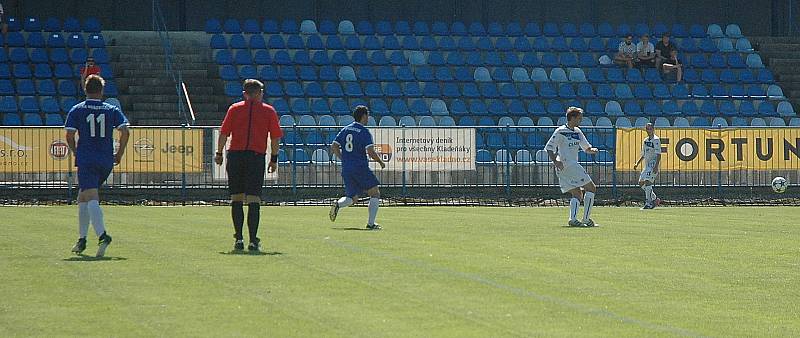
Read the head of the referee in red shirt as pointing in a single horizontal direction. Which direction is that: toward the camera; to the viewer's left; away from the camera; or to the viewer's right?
away from the camera

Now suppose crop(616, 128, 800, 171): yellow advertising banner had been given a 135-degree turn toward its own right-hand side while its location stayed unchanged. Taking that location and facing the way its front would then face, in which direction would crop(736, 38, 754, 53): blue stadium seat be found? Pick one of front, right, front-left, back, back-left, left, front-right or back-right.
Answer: front-right

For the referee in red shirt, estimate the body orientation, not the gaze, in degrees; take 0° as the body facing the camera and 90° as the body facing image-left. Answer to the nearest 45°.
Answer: approximately 180°

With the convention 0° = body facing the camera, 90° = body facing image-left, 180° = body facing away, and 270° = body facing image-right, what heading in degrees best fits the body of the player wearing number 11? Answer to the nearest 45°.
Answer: approximately 180°

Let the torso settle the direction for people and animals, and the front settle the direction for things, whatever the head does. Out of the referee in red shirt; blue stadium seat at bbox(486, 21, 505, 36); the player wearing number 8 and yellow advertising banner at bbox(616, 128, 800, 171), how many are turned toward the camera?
2

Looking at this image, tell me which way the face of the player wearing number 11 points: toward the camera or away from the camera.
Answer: away from the camera

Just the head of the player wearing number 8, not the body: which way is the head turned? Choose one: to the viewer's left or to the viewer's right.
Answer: to the viewer's right

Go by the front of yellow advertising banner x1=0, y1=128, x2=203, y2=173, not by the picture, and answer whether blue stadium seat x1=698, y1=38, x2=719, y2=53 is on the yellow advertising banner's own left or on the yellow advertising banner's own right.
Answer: on the yellow advertising banner's own left

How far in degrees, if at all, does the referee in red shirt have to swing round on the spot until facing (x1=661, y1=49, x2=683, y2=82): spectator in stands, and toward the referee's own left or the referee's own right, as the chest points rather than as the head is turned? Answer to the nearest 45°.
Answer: approximately 45° to the referee's own right
